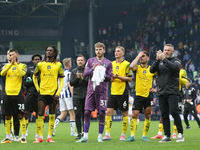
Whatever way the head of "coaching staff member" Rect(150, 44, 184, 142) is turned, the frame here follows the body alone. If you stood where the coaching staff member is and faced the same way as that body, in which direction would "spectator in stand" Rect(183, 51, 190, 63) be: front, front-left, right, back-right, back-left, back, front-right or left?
back-right

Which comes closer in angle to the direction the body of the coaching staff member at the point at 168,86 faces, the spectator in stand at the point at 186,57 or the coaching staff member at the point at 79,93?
the coaching staff member

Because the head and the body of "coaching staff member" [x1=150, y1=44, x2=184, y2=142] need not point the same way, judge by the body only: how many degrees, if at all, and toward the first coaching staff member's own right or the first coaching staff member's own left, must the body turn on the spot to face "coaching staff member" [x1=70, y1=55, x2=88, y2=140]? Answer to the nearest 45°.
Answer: approximately 90° to the first coaching staff member's own right

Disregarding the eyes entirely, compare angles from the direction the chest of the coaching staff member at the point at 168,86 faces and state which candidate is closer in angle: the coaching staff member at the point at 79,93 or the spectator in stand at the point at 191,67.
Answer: the coaching staff member

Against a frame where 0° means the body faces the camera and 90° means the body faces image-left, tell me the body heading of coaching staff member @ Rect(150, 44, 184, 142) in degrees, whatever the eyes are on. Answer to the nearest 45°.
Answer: approximately 45°

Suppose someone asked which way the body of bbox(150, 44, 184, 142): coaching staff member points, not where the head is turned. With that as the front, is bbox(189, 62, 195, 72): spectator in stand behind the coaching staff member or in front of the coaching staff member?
behind
